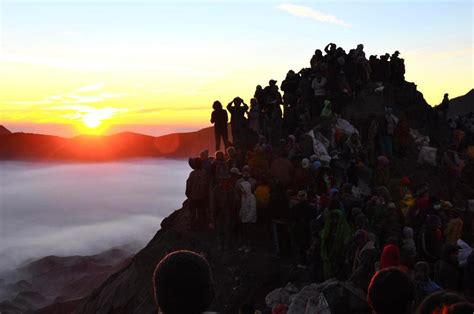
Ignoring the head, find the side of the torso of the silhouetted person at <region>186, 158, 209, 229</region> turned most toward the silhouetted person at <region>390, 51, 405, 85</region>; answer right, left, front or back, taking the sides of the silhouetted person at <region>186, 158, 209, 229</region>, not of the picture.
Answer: right

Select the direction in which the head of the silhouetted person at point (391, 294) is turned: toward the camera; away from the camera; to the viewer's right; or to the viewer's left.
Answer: away from the camera

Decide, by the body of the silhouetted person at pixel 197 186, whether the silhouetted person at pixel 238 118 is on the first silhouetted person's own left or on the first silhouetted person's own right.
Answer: on the first silhouetted person's own right

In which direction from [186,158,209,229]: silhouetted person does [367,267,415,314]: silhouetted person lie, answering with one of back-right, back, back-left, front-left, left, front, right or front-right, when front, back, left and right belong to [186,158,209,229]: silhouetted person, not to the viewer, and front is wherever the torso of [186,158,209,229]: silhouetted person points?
back-left

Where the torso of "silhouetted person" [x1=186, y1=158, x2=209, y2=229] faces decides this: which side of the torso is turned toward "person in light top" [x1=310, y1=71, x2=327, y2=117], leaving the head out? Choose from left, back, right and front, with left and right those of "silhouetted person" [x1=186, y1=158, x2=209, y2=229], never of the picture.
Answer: right

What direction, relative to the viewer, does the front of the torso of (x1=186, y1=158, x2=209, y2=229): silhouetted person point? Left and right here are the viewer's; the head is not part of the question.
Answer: facing away from the viewer and to the left of the viewer

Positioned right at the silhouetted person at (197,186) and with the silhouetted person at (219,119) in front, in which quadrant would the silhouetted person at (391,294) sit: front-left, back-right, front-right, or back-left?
back-right
